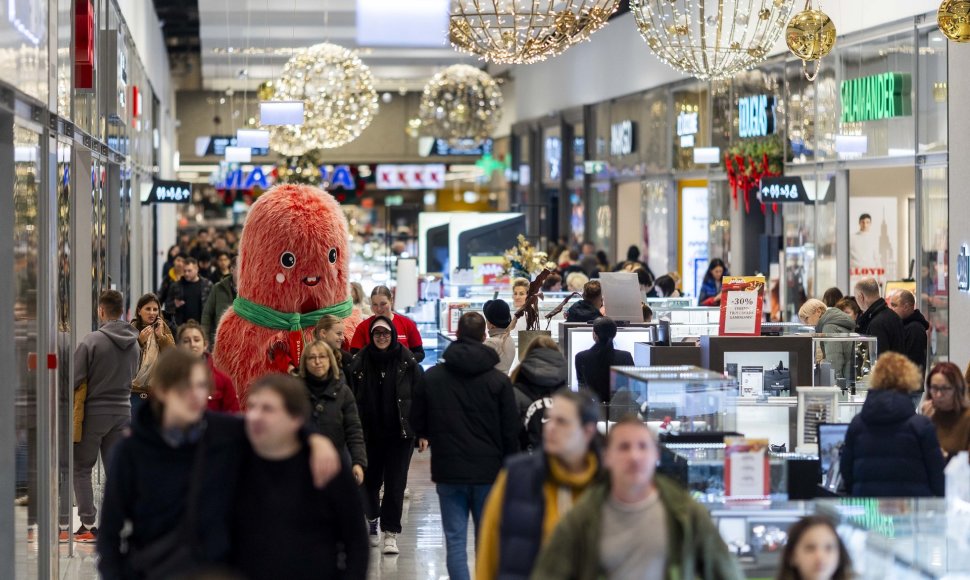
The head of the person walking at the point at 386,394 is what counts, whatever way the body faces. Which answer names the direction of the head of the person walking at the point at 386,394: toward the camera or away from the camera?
toward the camera

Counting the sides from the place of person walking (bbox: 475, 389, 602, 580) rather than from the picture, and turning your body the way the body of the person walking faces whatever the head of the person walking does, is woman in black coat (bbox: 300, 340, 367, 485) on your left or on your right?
on your right

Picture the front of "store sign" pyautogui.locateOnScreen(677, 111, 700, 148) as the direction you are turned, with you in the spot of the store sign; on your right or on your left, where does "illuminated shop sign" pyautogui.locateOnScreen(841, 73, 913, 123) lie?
on your left

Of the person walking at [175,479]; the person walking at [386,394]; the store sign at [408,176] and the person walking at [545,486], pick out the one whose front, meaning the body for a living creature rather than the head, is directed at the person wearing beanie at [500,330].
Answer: the store sign

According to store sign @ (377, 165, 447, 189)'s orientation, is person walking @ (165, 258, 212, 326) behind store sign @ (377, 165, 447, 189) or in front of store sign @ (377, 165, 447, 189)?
in front

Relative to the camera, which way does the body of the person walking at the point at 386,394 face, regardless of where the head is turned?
toward the camera

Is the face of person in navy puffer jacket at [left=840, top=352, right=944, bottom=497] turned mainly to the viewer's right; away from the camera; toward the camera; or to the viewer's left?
away from the camera

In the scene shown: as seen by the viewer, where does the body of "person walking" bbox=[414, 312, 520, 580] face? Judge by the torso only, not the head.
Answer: away from the camera

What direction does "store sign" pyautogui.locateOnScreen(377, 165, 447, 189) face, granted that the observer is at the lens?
facing the viewer

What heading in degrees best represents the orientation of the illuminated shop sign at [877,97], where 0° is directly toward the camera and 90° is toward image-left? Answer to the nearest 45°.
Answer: approximately 45°

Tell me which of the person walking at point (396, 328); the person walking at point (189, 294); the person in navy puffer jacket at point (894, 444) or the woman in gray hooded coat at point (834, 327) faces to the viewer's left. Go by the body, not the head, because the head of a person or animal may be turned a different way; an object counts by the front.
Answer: the woman in gray hooded coat

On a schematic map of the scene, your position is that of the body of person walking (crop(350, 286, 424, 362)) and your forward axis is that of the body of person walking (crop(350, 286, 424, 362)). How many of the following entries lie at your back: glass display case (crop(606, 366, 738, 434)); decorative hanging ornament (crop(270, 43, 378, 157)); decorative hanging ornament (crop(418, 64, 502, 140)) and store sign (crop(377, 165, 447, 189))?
3

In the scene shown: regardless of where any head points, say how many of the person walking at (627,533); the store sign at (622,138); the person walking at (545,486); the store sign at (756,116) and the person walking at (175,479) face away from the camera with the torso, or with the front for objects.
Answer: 0

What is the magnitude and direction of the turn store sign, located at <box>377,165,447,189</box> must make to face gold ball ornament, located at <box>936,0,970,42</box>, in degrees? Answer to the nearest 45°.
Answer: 0° — it already faces it

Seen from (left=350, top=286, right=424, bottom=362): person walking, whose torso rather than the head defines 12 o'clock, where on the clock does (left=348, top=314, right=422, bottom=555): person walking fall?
(left=348, top=314, right=422, bottom=555): person walking is roughly at 12 o'clock from (left=350, top=286, right=424, bottom=362): person walking.

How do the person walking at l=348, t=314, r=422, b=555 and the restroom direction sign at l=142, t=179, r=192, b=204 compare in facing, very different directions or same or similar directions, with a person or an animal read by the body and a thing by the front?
same or similar directions
